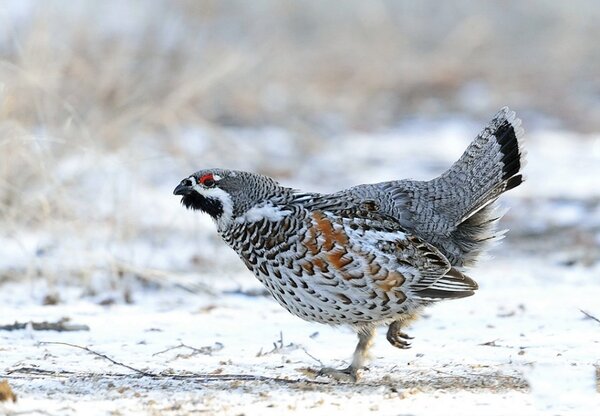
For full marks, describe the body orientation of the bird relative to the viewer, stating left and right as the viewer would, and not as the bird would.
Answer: facing to the left of the viewer

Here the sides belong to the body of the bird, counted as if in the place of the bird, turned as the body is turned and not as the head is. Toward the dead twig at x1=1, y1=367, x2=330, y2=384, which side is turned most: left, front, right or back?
front

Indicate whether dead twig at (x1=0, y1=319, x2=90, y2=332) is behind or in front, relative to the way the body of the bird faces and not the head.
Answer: in front

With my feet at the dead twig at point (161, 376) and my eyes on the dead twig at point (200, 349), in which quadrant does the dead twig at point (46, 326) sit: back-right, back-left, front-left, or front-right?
front-left

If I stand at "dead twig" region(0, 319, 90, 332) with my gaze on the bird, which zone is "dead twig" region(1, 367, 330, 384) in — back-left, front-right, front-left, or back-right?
front-right

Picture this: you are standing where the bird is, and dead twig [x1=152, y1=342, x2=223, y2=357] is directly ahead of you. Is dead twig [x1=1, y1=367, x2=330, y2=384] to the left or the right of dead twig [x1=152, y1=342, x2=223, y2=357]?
left
